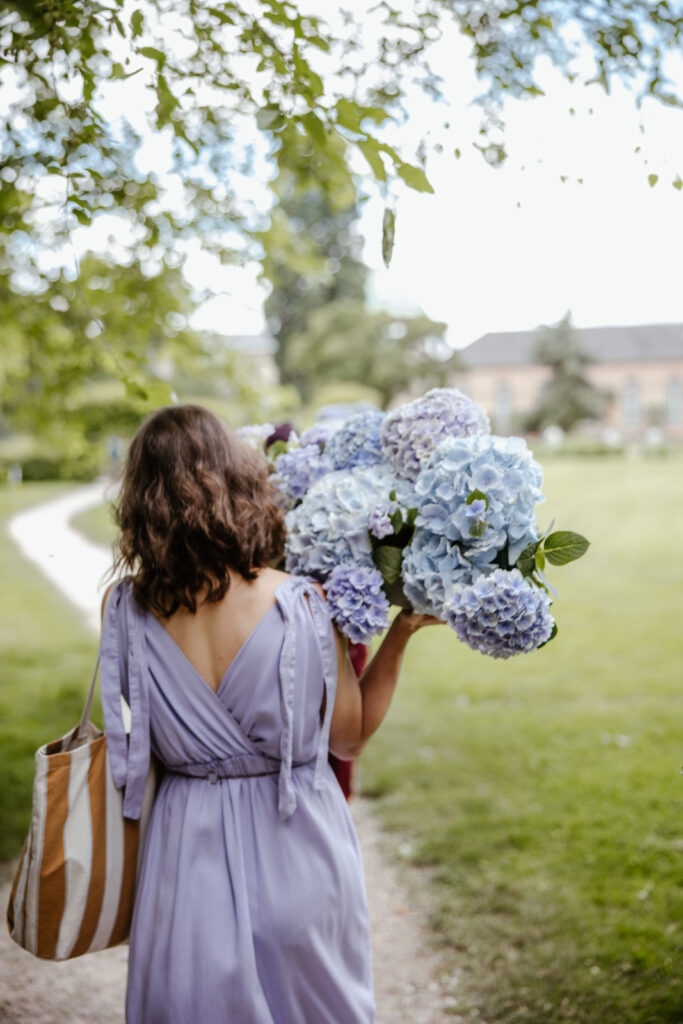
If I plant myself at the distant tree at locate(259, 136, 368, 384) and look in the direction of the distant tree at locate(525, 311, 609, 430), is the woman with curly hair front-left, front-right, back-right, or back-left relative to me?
back-right

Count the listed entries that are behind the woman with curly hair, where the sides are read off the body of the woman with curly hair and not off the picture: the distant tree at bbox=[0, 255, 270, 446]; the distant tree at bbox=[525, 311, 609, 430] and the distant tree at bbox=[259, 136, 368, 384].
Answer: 0

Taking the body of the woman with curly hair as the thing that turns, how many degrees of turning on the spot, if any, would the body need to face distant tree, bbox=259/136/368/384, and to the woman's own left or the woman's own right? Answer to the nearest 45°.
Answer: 0° — they already face it

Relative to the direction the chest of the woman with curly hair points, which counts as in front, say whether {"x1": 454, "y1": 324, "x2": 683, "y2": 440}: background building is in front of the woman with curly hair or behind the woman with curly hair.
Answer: in front

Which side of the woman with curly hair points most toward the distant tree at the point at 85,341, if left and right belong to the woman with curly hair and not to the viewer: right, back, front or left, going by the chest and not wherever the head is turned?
front

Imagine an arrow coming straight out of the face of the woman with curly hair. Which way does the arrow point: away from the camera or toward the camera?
away from the camera

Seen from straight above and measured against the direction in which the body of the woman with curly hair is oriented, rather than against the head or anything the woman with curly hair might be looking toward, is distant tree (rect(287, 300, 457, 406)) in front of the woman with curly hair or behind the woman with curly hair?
in front

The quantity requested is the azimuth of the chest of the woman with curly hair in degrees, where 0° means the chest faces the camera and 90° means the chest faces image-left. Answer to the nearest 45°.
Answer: approximately 180°
